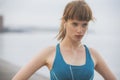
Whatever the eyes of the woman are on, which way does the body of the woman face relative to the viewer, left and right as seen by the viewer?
facing the viewer
